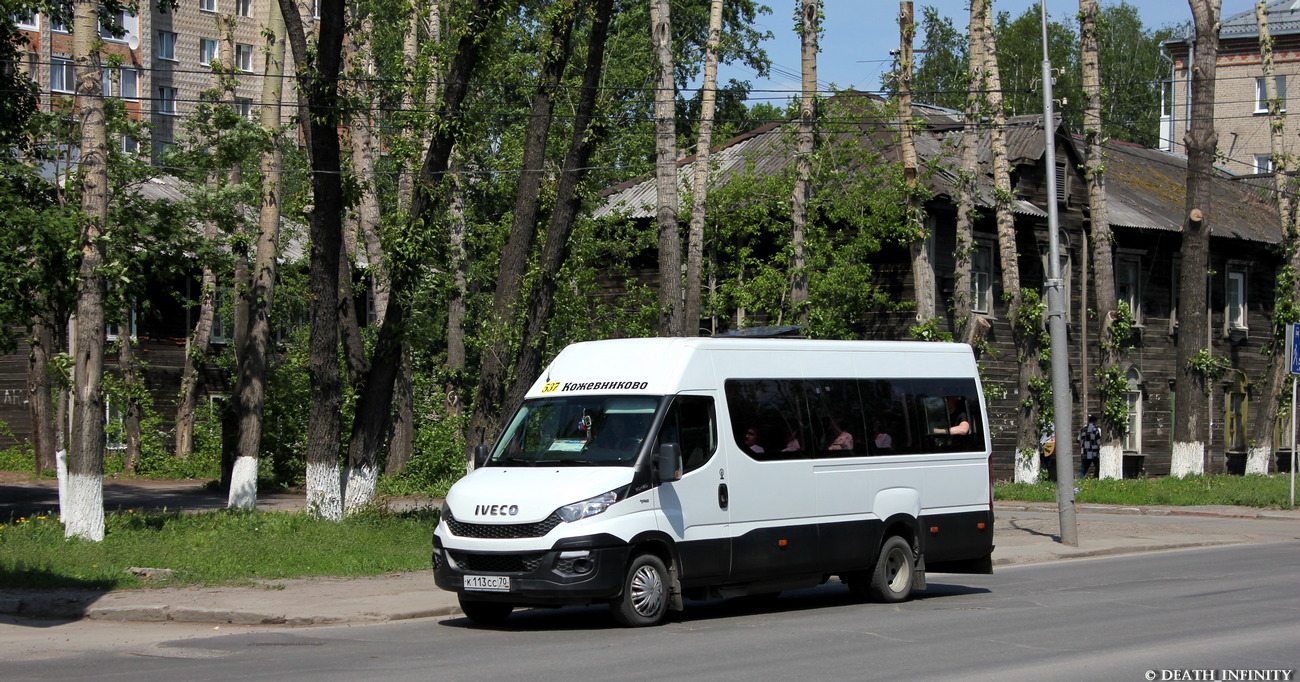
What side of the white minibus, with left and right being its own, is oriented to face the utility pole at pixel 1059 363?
back

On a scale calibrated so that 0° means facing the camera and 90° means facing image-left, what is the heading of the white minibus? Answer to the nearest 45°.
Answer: approximately 45°

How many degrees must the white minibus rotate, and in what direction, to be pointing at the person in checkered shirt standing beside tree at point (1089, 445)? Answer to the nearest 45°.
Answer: approximately 180°

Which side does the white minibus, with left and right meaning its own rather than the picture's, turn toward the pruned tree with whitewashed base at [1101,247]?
back
